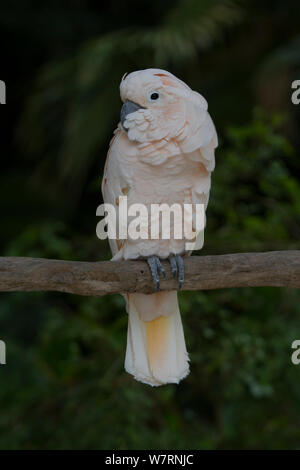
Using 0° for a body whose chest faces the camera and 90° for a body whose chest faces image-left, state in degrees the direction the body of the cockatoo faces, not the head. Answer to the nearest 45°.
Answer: approximately 0°
